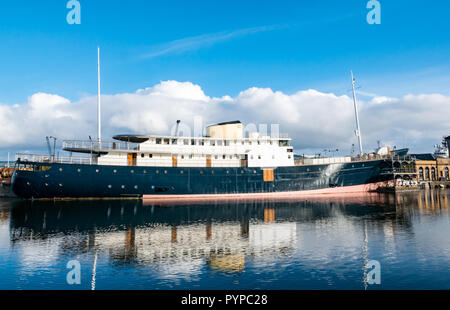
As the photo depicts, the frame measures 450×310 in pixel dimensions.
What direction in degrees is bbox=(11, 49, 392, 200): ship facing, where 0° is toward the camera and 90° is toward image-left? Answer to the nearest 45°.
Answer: approximately 270°
